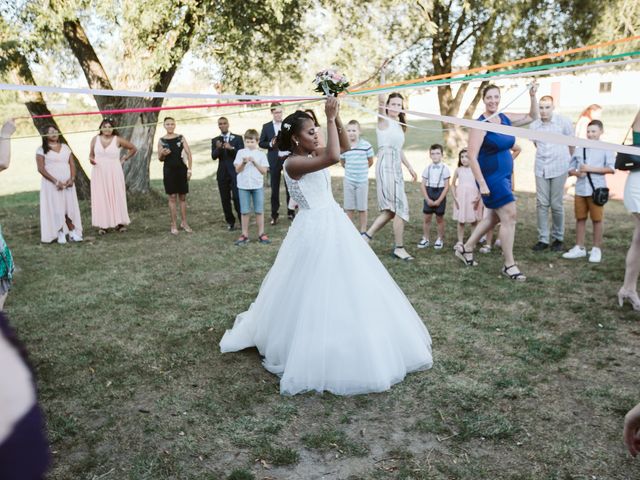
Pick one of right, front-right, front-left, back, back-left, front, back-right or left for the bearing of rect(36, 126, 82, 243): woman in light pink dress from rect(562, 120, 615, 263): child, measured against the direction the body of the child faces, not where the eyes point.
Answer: front-right

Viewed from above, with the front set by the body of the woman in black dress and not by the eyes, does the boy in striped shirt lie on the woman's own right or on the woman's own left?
on the woman's own left

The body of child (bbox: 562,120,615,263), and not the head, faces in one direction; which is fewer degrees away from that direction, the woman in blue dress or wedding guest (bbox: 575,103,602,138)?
the woman in blue dress

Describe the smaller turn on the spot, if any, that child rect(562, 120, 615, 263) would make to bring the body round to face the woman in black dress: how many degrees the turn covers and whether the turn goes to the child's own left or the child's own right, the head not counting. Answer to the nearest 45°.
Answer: approximately 45° to the child's own right

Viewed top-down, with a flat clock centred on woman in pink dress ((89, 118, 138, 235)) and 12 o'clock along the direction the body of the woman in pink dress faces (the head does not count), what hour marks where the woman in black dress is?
The woman in black dress is roughly at 10 o'clock from the woman in pink dress.

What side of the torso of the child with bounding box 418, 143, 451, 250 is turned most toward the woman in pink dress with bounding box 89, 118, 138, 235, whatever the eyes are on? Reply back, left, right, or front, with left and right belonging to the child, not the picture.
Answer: right

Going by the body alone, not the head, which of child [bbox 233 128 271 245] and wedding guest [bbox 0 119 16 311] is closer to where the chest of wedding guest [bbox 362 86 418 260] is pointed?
the wedding guest

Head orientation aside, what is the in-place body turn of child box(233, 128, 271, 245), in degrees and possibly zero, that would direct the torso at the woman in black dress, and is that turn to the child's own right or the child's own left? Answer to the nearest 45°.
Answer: approximately 135° to the child's own right

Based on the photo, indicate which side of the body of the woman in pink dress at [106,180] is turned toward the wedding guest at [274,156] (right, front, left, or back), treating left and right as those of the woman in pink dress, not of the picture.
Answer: left

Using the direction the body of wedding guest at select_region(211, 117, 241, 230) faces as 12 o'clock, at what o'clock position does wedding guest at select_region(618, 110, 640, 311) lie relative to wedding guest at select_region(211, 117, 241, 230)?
wedding guest at select_region(618, 110, 640, 311) is roughly at 11 o'clock from wedding guest at select_region(211, 117, 241, 230).

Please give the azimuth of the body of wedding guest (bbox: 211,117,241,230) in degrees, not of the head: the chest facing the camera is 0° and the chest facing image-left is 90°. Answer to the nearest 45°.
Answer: approximately 0°
